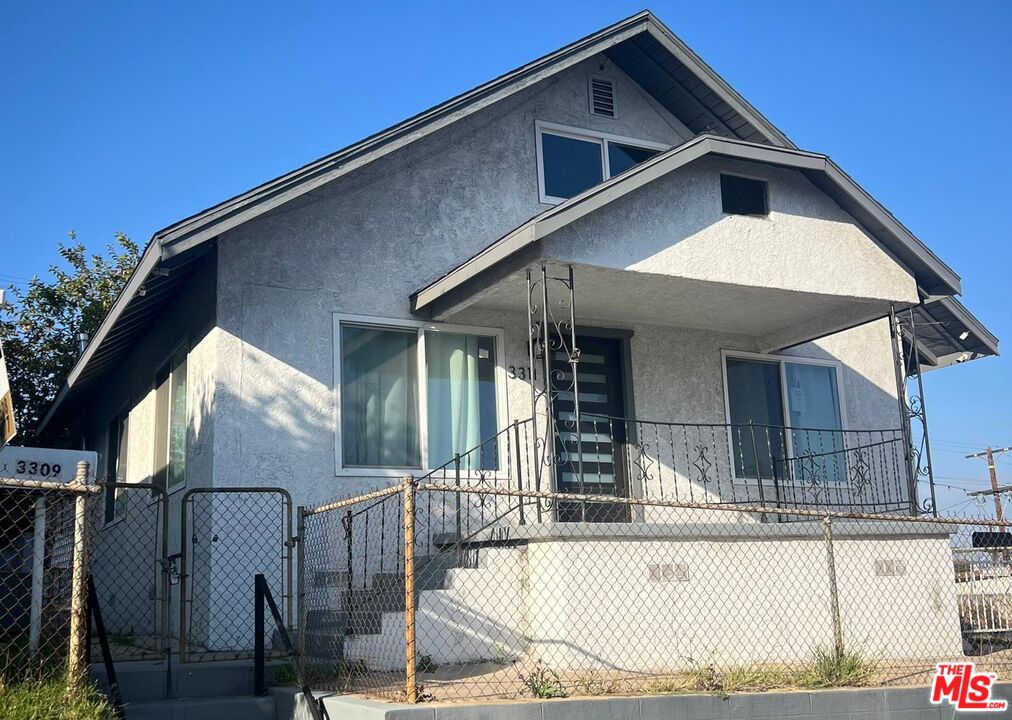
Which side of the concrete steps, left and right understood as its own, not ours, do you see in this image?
front

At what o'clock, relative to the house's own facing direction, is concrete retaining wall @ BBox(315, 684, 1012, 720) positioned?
The concrete retaining wall is roughly at 1 o'clock from the house.

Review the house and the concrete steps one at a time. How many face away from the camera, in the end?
0

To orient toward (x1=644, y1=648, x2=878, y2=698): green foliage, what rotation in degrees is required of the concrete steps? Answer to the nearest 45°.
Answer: approximately 90° to its left

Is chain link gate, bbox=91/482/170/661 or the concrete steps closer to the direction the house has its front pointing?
the concrete steps

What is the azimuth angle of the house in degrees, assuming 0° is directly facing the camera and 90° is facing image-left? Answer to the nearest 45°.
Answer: approximately 315°

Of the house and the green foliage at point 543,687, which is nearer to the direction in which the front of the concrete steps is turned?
the green foliage

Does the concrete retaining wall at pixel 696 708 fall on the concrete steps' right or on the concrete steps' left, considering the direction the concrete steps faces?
on its left
